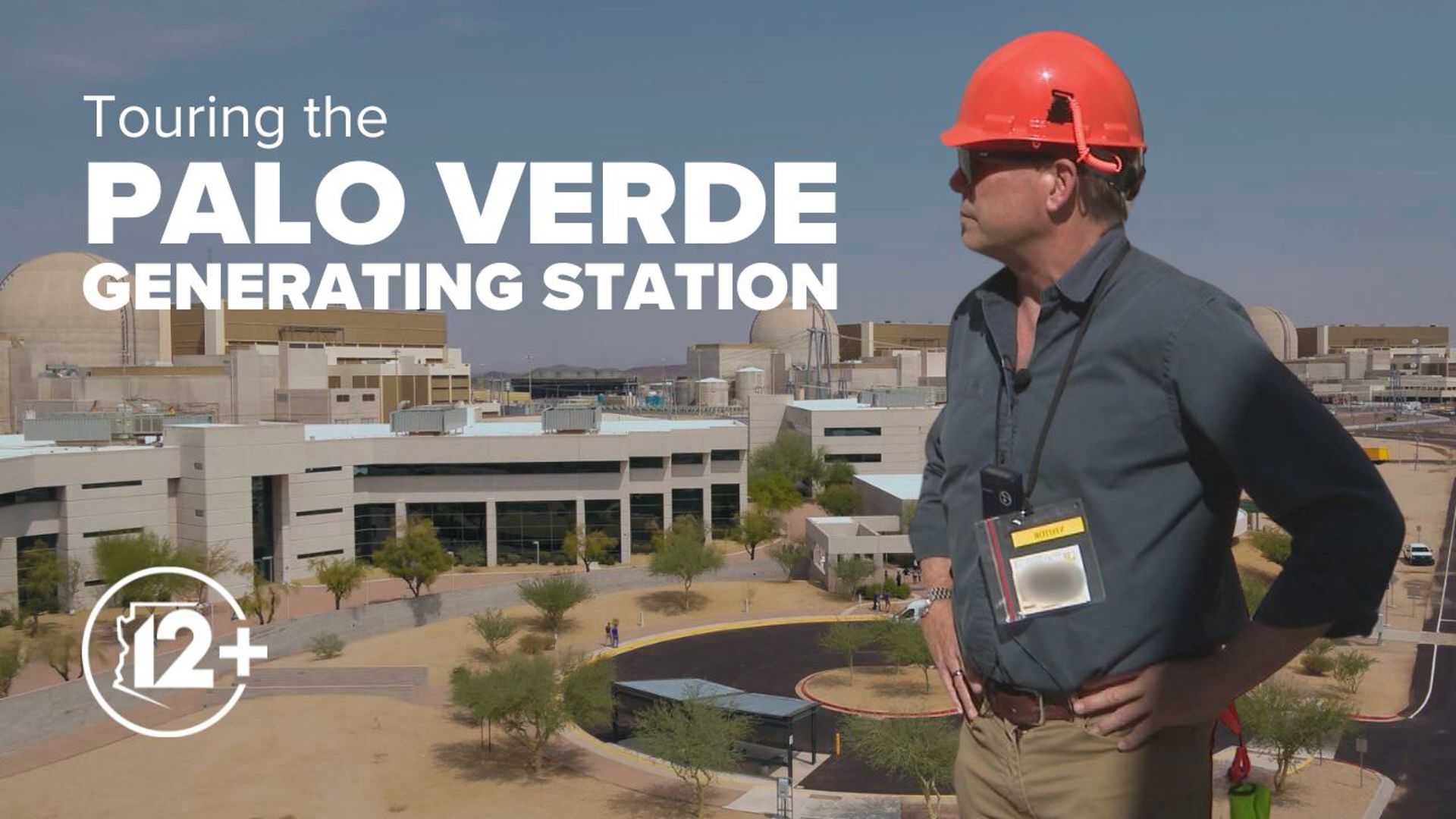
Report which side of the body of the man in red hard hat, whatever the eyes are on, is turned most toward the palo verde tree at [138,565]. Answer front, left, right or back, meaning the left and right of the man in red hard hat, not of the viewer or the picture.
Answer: right

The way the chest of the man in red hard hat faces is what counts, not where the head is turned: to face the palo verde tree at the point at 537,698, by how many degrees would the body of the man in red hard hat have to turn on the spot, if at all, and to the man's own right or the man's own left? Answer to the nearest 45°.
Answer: approximately 90° to the man's own right

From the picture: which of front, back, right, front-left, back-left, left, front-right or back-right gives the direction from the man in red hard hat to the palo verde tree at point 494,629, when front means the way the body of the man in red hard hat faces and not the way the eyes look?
right

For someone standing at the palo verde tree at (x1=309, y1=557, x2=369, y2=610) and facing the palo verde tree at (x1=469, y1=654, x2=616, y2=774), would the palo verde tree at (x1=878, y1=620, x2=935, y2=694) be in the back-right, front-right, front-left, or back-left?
front-left

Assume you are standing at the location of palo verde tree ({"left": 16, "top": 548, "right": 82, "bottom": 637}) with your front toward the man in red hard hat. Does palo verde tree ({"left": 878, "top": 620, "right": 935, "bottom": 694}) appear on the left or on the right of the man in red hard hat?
left

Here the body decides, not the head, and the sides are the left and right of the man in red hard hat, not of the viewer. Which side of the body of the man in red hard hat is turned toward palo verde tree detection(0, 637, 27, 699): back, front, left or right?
right

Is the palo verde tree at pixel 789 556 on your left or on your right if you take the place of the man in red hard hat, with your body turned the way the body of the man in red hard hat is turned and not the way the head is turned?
on your right

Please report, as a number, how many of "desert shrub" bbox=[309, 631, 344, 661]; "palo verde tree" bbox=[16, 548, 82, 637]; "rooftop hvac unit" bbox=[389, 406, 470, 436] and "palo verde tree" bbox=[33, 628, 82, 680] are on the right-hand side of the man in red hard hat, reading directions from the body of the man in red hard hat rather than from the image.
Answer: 4

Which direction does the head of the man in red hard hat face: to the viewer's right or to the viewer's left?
to the viewer's left

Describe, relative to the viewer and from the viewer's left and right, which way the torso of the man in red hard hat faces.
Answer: facing the viewer and to the left of the viewer

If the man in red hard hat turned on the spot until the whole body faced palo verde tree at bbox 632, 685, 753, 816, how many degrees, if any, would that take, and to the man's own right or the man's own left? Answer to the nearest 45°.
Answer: approximately 90° to the man's own right

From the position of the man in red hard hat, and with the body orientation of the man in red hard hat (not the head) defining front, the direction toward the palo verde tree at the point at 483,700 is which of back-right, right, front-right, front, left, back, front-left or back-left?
right

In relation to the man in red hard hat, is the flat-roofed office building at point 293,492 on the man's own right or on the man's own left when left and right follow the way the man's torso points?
on the man's own right

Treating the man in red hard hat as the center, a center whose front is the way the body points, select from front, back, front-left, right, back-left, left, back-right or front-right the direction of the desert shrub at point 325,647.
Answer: right

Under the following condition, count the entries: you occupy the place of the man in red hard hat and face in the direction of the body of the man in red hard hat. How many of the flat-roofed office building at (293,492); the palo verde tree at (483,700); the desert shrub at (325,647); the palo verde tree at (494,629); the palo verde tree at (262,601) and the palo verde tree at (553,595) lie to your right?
6
